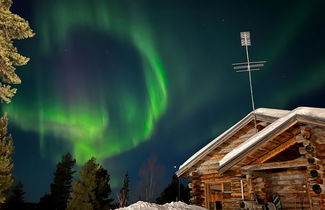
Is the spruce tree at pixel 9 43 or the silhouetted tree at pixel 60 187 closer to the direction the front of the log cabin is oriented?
the spruce tree

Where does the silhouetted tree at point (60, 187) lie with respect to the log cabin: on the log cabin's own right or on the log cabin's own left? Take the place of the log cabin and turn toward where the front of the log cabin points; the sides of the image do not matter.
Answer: on the log cabin's own right

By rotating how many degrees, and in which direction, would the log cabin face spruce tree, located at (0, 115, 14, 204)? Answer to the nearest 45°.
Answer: approximately 45° to its right

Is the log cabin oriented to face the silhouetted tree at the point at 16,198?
no

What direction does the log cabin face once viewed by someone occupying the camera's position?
facing the viewer and to the left of the viewer

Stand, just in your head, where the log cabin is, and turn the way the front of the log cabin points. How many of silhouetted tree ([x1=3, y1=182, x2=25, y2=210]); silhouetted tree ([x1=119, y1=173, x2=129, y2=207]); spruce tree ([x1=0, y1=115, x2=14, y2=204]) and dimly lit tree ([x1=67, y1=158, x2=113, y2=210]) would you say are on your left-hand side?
0

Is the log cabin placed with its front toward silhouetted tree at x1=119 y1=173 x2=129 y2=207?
no

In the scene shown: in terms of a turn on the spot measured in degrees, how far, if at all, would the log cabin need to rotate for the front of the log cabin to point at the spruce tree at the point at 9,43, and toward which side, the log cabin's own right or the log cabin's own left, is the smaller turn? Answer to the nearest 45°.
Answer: approximately 45° to the log cabin's own right

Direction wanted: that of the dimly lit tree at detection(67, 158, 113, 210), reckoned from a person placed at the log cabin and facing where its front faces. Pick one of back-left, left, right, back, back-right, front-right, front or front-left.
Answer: right
